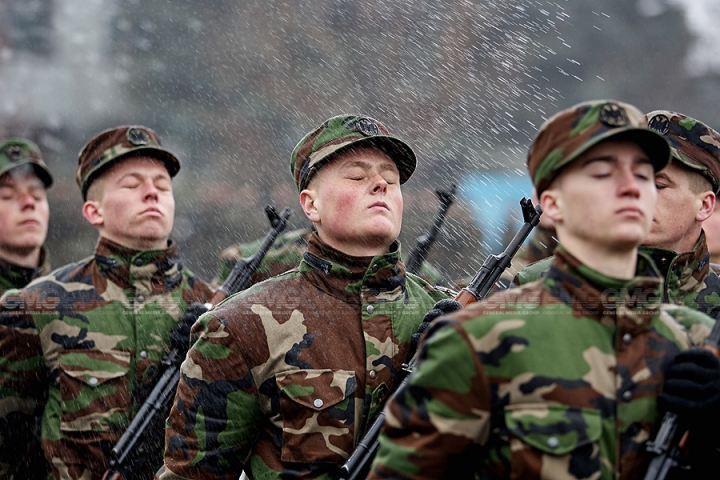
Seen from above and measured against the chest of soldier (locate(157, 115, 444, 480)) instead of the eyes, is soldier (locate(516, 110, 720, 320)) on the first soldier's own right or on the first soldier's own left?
on the first soldier's own left

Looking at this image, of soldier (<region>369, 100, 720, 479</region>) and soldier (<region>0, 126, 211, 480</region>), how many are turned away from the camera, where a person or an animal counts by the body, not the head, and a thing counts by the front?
0

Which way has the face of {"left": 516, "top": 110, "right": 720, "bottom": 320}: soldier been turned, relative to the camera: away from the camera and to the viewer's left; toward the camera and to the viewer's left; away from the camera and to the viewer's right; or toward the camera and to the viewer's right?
toward the camera and to the viewer's left

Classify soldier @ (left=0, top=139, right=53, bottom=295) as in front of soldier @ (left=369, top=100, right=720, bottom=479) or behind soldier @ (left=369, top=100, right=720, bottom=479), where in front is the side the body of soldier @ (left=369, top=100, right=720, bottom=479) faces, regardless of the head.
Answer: behind

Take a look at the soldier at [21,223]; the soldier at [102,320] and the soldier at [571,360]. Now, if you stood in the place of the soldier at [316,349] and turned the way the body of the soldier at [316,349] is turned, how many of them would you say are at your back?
2

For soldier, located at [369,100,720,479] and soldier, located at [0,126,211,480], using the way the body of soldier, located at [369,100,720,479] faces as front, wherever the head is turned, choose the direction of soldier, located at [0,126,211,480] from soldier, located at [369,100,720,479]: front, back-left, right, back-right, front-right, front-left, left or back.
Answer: back

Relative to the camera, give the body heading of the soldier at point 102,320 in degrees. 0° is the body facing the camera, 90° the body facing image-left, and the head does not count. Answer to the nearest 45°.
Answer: approximately 315°

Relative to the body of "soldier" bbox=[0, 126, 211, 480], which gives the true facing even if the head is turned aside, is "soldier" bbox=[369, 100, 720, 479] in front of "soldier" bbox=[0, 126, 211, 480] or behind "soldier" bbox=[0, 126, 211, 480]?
in front
